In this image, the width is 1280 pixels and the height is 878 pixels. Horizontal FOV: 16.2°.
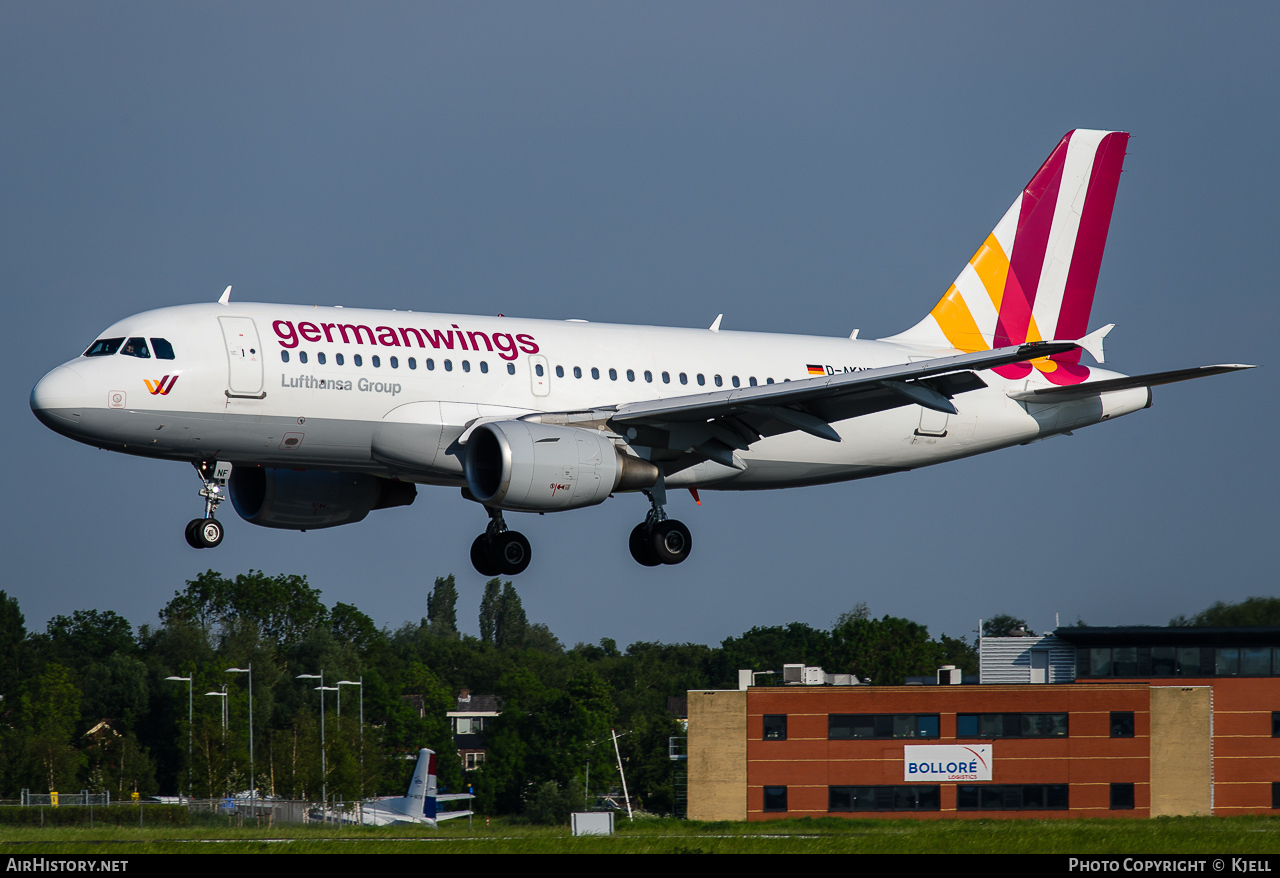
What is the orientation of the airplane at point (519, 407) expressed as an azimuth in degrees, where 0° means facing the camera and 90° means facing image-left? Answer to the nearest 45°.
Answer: approximately 45°
